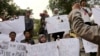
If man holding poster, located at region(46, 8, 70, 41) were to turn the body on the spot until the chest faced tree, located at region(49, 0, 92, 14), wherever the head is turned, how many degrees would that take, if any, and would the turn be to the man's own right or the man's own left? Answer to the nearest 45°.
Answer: approximately 180°

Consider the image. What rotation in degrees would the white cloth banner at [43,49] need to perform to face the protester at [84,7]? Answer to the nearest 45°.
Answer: approximately 135° to its left

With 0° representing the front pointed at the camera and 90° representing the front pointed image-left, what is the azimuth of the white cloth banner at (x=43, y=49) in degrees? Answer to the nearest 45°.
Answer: approximately 0°

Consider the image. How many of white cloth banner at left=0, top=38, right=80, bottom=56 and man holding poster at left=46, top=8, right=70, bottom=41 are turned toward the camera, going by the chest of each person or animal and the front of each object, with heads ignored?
2

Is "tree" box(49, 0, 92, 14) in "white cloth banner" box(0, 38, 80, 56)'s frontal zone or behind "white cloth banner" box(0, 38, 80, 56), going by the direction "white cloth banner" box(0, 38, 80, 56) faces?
behind

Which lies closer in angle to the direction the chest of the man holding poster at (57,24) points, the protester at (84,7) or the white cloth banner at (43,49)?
the white cloth banner

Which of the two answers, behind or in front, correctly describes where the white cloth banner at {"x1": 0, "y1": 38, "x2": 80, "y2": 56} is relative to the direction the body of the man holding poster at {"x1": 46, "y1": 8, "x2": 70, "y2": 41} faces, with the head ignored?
in front
